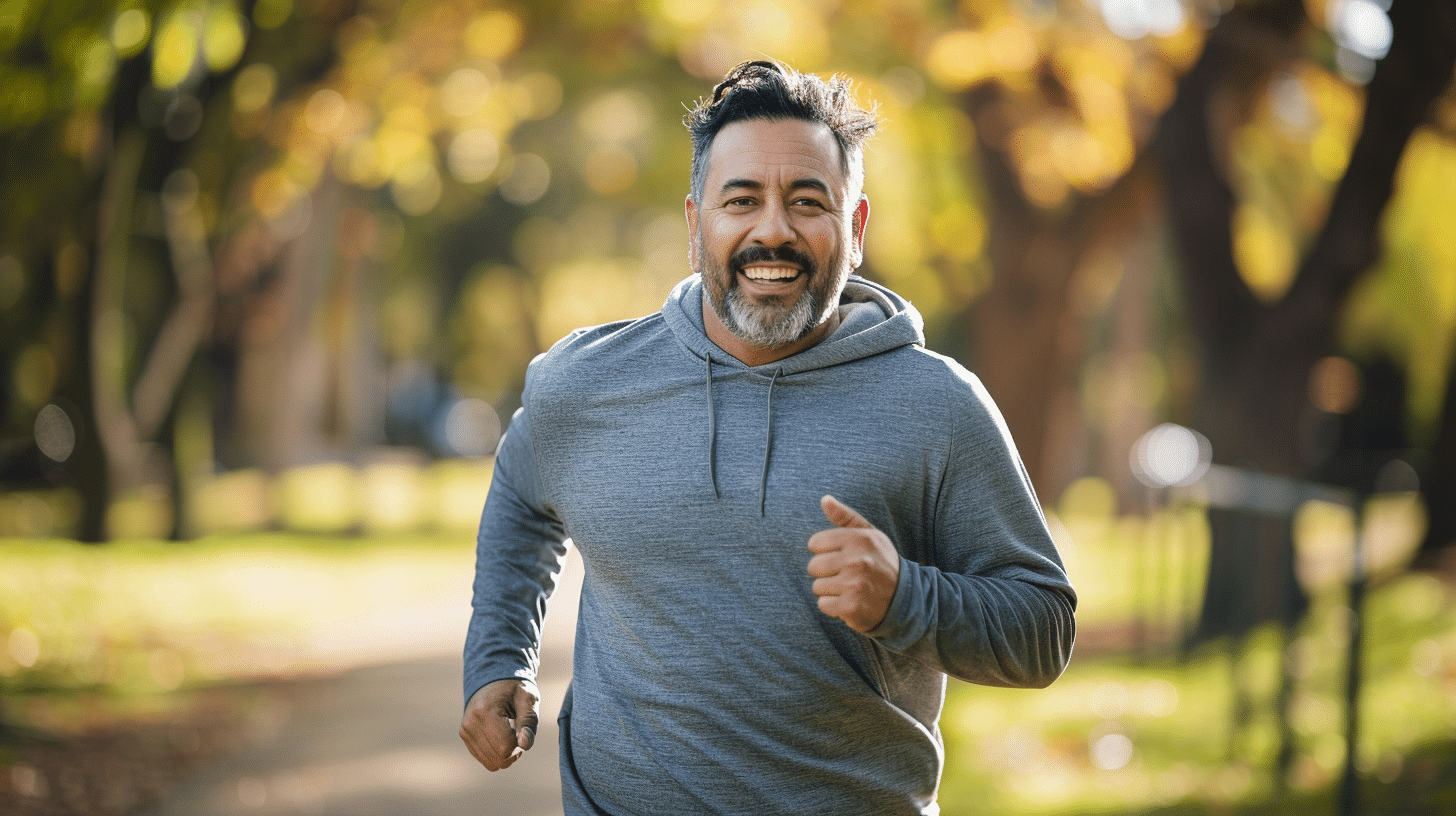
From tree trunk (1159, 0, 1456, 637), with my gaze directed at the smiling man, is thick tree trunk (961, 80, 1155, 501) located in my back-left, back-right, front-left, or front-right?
back-right

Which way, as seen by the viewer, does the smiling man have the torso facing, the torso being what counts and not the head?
toward the camera

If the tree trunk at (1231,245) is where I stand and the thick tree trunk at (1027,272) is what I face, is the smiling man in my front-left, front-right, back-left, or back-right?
back-left

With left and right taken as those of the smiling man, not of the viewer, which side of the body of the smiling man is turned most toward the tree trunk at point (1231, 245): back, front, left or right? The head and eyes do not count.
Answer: back

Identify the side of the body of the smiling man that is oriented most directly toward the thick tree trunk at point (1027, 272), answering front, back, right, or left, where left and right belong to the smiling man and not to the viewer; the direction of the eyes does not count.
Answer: back

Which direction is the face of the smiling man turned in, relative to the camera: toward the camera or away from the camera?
toward the camera
